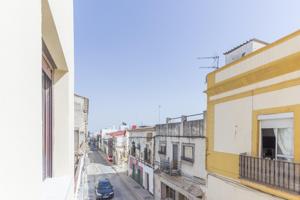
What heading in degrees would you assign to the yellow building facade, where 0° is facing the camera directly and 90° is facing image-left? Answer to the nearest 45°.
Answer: approximately 45°

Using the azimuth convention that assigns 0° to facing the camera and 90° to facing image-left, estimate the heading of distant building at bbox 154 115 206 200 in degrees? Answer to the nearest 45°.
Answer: approximately 45°

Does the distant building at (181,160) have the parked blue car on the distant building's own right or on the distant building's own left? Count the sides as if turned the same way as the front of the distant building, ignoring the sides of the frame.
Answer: on the distant building's own right

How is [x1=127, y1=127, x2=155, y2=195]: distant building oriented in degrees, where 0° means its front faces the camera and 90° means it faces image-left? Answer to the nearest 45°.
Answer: approximately 45°
